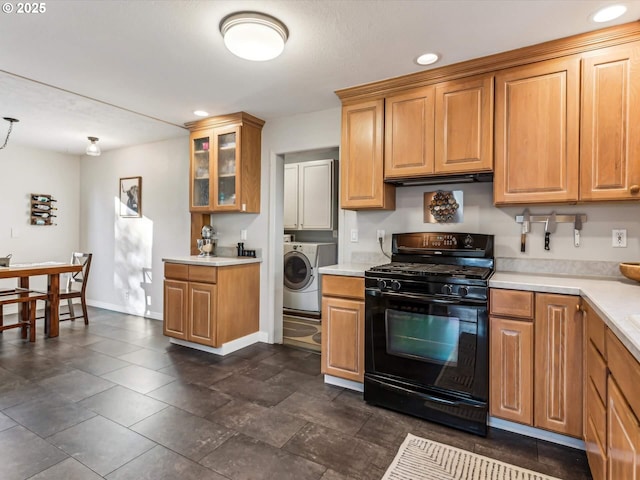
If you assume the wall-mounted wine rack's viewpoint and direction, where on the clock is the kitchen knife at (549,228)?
The kitchen knife is roughly at 11 o'clock from the wall-mounted wine rack.

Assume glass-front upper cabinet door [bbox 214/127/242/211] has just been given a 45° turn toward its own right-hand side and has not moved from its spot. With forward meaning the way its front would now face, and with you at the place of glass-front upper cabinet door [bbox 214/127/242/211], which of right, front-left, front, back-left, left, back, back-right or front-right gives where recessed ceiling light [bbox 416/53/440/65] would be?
back-left

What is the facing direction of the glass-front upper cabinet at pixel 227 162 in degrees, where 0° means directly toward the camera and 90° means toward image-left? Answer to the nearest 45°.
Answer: approximately 45°

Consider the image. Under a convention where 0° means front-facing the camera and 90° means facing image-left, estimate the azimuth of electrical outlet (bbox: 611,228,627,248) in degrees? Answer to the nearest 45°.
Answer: approximately 0°

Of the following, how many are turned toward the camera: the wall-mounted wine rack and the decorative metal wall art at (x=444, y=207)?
2

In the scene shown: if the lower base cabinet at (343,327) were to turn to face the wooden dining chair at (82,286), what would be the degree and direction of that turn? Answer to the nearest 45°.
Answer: approximately 90° to its right

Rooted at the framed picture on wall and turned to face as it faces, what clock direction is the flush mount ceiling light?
The flush mount ceiling light is roughly at 10 o'clock from the framed picture on wall.

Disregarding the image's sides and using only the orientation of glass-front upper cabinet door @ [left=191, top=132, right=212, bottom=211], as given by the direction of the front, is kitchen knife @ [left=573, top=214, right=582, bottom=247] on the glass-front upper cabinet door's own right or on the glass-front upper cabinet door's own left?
on the glass-front upper cabinet door's own left

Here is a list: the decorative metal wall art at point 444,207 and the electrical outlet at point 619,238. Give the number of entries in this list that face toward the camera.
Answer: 2

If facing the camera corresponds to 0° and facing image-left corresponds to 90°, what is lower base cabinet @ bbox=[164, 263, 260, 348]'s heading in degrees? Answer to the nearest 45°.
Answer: approximately 45°
